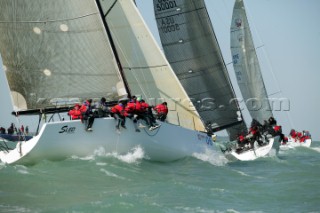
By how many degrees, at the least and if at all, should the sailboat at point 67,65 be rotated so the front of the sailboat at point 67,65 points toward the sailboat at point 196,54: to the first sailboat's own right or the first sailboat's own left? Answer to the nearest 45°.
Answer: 0° — it already faces it

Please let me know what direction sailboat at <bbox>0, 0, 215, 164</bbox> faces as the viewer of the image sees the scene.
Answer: facing away from the viewer and to the right of the viewer
